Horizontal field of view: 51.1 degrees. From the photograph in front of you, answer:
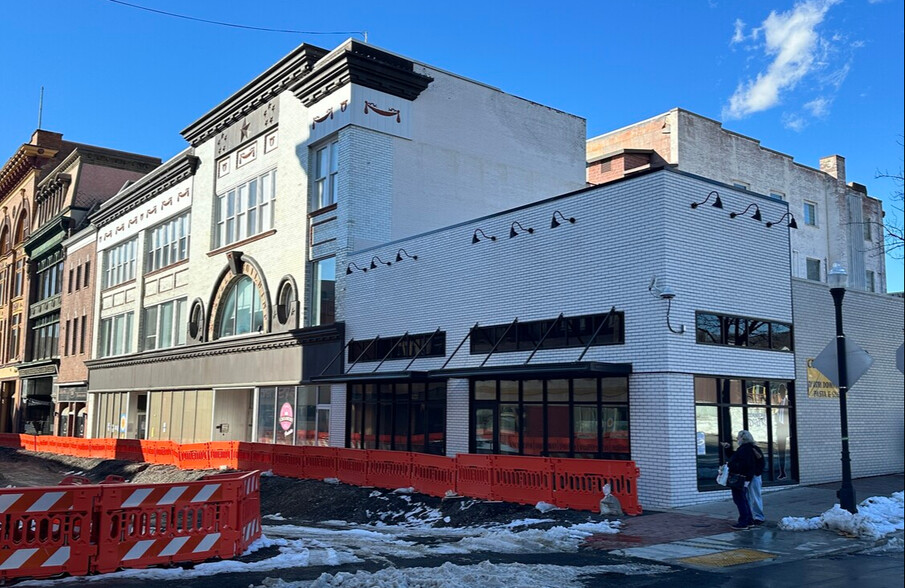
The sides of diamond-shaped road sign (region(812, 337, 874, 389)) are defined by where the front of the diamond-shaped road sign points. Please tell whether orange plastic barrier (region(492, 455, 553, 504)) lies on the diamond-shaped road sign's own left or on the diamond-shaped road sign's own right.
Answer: on the diamond-shaped road sign's own left

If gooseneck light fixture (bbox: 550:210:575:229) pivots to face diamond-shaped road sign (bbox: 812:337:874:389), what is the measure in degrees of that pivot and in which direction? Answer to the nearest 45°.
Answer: approximately 90° to its left

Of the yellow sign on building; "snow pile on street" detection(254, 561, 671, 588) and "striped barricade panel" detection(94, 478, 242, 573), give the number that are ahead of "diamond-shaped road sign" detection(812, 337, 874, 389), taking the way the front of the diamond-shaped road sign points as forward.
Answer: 1

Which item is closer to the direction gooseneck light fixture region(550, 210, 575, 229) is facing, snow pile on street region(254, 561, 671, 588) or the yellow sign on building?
the snow pile on street

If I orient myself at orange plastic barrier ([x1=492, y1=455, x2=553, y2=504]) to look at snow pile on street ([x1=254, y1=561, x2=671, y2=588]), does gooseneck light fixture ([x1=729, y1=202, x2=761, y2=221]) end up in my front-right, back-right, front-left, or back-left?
back-left

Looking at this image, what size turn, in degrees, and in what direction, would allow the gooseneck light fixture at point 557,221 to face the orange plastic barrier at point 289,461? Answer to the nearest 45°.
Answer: approximately 90° to its right

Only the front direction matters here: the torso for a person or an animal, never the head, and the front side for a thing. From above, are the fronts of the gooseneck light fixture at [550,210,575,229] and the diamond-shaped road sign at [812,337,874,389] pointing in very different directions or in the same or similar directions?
very different directions

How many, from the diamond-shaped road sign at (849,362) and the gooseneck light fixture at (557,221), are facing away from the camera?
1

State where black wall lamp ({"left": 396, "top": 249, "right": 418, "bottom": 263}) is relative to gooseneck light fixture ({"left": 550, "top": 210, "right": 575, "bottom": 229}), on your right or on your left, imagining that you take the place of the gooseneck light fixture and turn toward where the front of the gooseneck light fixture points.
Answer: on your right

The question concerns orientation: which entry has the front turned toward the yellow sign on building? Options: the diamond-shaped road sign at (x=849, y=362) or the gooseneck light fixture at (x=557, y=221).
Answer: the diamond-shaped road sign

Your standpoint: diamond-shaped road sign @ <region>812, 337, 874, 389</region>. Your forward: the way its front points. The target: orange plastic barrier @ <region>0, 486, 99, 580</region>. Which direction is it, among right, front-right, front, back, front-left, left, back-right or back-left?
back-left

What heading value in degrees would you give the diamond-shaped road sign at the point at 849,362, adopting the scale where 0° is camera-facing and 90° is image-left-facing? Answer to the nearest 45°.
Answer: approximately 180°

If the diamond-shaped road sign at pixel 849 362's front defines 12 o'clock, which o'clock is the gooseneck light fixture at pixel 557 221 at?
The gooseneck light fixture is roughly at 10 o'clock from the diamond-shaped road sign.

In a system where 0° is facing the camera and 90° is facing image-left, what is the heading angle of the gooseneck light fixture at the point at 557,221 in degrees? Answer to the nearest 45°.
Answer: approximately 45°

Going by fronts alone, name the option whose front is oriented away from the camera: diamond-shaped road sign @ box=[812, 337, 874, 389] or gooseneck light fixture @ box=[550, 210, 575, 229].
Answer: the diamond-shaped road sign
